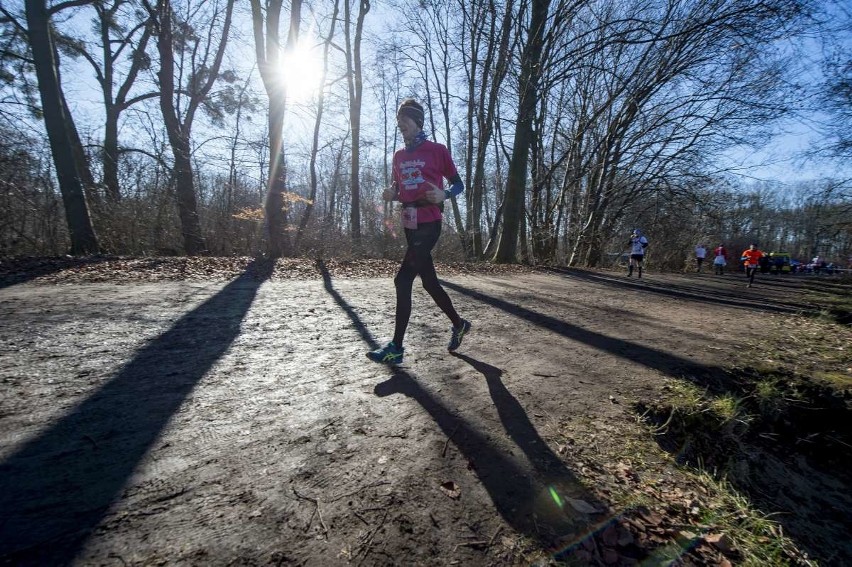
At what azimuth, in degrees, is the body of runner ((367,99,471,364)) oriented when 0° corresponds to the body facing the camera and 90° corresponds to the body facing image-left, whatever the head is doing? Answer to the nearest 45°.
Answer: approximately 45°

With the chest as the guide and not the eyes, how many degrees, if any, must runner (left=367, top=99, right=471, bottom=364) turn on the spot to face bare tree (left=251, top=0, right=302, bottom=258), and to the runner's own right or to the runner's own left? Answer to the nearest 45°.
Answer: approximately 90° to the runner's own right
